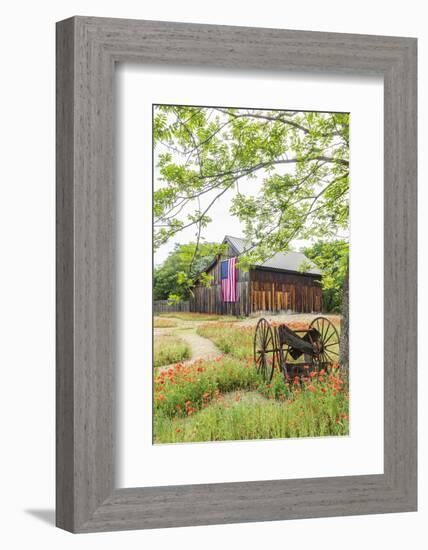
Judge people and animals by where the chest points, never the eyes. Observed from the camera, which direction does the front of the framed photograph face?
facing the viewer and to the right of the viewer
